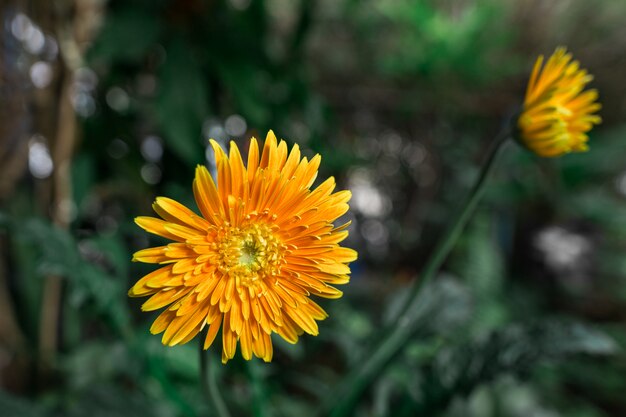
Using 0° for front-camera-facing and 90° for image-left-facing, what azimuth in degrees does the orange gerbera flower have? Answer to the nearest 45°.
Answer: approximately 0°

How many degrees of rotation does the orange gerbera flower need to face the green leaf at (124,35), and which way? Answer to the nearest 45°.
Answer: approximately 135° to its right
